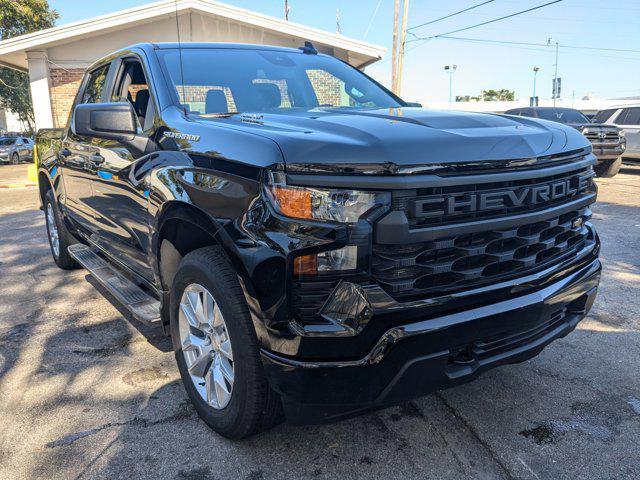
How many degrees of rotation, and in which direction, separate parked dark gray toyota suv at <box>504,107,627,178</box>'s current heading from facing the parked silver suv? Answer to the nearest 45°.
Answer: approximately 135° to its left

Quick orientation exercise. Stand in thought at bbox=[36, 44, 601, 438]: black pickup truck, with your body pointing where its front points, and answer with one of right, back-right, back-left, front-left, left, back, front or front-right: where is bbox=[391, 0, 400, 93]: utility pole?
back-left

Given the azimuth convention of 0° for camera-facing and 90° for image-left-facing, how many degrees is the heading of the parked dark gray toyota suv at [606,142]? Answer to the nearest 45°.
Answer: approximately 315°

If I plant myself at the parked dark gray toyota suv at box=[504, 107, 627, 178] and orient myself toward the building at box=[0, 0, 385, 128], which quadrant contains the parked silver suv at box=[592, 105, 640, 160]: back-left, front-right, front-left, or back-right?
back-right

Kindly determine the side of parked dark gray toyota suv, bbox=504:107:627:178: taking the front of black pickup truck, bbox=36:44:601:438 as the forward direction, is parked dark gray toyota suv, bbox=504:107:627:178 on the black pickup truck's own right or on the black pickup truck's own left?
on the black pickup truck's own left

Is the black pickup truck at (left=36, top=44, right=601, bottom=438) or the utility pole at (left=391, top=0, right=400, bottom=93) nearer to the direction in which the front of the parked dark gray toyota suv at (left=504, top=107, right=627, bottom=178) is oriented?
the black pickup truck

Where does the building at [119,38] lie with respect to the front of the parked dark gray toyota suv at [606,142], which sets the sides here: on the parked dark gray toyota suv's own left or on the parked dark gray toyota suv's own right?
on the parked dark gray toyota suv's own right

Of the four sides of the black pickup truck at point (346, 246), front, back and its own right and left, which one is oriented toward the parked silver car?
back

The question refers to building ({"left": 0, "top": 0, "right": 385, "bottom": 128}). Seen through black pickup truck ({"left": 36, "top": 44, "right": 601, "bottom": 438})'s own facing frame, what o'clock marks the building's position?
The building is roughly at 7 o'clock from the black pickup truck.
